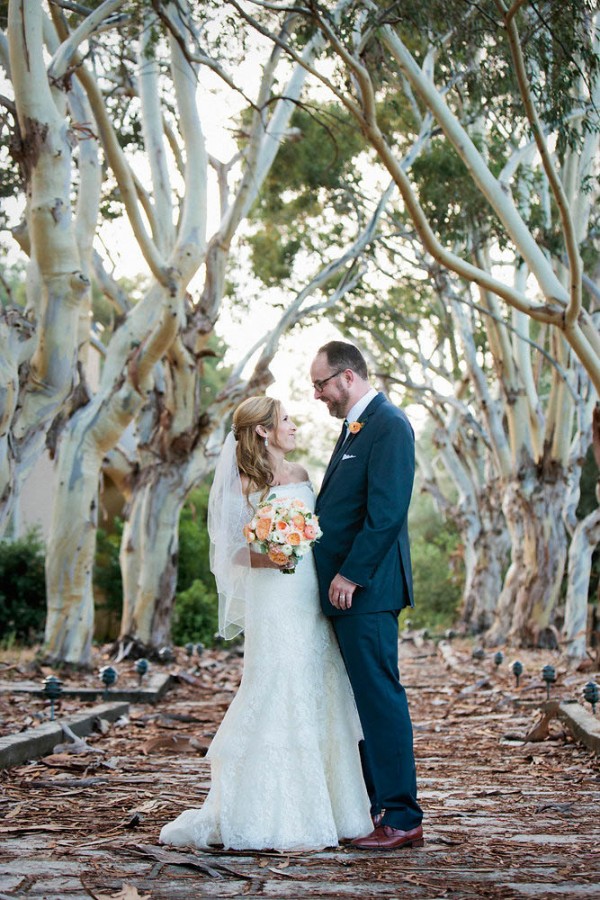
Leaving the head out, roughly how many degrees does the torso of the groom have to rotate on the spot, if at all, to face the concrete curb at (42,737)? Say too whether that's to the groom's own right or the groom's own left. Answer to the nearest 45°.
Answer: approximately 45° to the groom's own right

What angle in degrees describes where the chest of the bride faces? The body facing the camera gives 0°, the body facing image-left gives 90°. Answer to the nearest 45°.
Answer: approximately 315°

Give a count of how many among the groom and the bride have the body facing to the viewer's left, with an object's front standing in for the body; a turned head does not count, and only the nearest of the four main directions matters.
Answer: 1

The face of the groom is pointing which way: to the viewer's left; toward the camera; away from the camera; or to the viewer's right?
to the viewer's left

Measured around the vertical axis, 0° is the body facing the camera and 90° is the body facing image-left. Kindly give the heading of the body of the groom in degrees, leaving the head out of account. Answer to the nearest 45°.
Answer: approximately 90°

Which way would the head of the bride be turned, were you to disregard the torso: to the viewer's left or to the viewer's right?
to the viewer's right

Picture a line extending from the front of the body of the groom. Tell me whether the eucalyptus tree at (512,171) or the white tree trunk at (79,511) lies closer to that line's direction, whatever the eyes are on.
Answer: the white tree trunk

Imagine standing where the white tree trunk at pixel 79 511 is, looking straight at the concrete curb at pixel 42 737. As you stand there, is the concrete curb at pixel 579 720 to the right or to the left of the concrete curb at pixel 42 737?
left

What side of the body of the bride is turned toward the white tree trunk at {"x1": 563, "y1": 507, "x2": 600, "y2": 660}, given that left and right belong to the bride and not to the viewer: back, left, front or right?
left

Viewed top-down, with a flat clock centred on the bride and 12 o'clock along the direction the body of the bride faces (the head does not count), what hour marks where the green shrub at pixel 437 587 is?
The green shrub is roughly at 8 o'clock from the bride.

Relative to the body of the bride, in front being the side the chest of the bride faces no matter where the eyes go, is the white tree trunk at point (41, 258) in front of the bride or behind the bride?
behind

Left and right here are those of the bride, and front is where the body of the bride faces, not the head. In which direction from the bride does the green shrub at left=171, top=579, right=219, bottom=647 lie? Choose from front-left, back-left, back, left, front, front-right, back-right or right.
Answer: back-left
